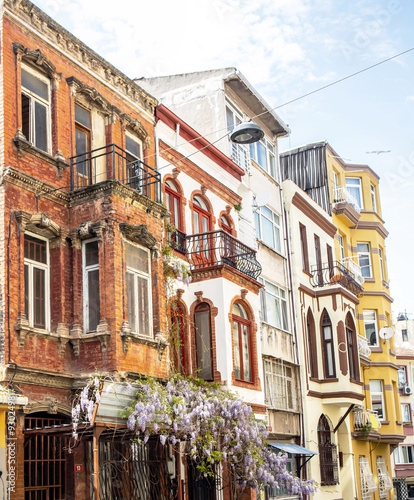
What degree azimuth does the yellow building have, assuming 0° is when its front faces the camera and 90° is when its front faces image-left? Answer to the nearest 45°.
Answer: approximately 315°

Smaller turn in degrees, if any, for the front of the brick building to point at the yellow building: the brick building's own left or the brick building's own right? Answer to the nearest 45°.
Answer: approximately 90° to the brick building's own left

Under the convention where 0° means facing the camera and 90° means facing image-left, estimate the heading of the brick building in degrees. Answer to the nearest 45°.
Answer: approximately 315°

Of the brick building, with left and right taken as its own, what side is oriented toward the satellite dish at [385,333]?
left
